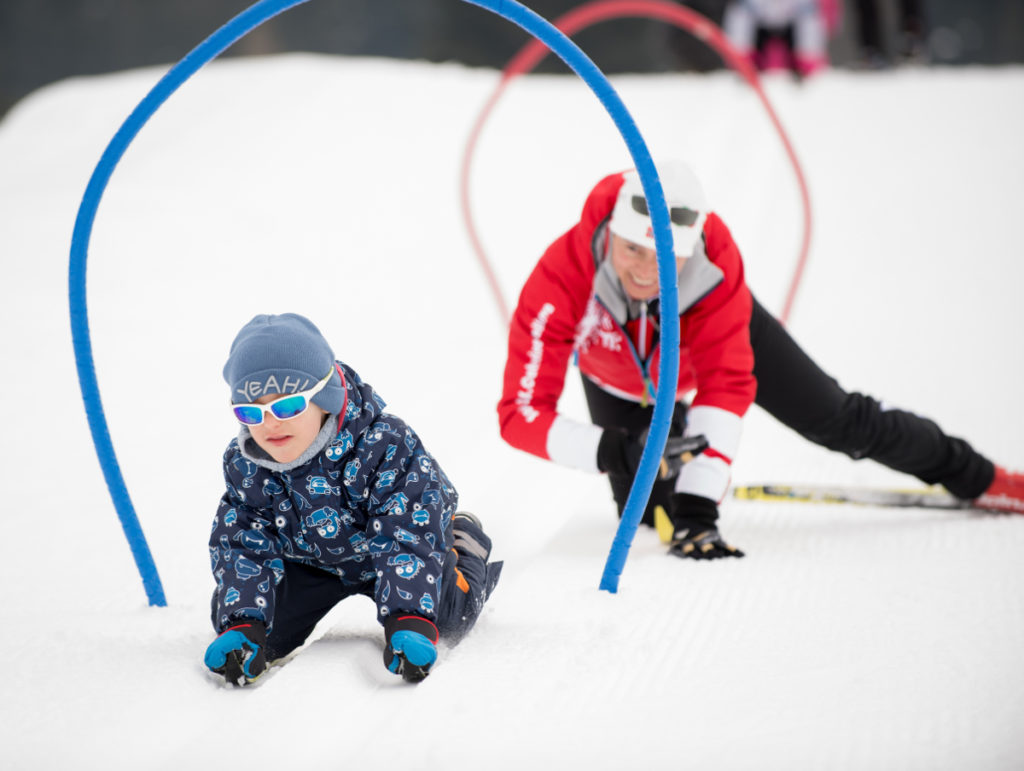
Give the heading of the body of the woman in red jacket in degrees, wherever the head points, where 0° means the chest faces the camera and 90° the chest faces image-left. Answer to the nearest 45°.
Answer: approximately 0°

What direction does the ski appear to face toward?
to the viewer's left

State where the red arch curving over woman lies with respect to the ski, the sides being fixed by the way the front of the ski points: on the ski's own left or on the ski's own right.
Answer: on the ski's own right

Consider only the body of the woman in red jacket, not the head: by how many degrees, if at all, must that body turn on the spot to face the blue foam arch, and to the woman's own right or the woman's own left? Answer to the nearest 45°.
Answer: approximately 45° to the woman's own right

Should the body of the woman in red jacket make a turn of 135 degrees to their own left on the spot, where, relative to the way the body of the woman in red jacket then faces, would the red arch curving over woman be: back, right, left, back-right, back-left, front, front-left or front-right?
front-left

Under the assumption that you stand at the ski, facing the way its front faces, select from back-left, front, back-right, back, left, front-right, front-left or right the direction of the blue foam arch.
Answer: front-left
